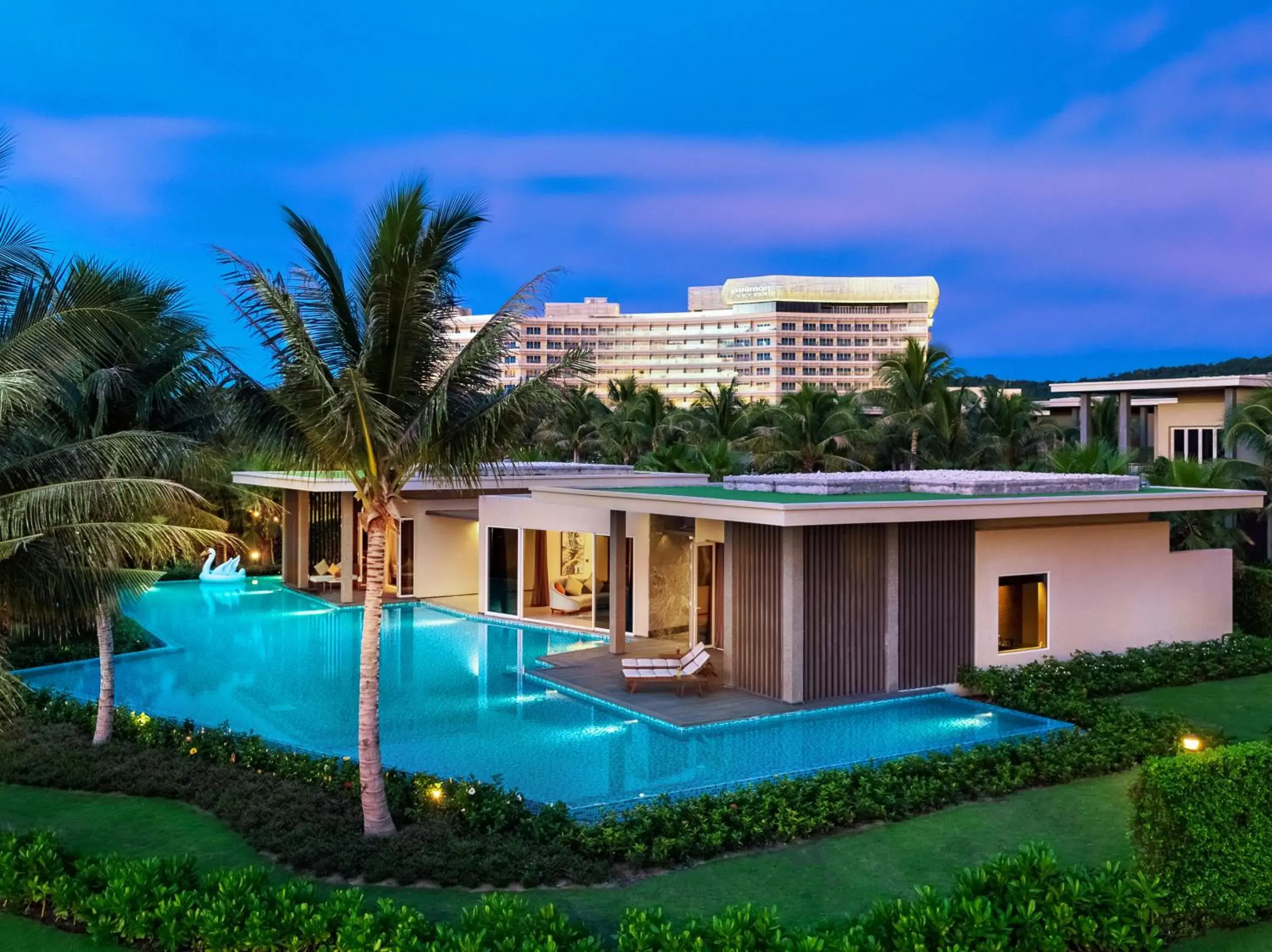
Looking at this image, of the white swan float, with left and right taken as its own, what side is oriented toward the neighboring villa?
back

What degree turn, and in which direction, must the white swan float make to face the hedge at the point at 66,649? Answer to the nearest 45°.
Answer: approximately 90° to its left

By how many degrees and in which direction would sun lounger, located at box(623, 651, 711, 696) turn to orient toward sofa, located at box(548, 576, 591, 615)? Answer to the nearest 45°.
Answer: approximately 90° to its right

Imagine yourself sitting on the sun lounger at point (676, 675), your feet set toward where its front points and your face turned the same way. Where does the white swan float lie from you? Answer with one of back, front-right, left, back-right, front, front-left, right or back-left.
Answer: front-right

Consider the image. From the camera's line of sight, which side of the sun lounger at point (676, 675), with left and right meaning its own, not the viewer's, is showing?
left

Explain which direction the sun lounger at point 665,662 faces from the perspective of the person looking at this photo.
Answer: facing to the left of the viewer

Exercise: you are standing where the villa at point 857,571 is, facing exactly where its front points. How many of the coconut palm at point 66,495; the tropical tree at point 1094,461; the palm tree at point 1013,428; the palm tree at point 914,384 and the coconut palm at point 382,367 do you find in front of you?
2

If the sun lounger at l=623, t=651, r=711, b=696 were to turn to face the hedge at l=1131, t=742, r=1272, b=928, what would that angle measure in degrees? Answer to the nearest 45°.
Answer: approximately 135° to its left

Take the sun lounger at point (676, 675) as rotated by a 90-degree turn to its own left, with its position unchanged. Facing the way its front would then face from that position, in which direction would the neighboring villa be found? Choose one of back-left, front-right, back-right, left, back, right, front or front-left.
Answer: back-left

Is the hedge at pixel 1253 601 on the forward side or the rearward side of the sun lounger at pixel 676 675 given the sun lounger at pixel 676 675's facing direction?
on the rearward side

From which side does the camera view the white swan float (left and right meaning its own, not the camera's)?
left

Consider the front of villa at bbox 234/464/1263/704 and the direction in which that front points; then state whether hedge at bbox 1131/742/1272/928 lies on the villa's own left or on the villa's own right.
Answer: on the villa's own left

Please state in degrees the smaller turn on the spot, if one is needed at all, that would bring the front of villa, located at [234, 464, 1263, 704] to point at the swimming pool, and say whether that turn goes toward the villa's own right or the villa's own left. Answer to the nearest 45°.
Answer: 0° — it already faces it
